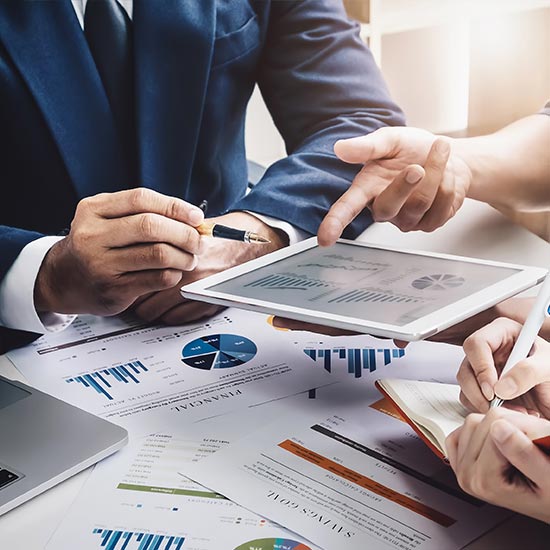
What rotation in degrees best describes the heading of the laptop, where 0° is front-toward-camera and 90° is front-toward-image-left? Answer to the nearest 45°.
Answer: approximately 225°
